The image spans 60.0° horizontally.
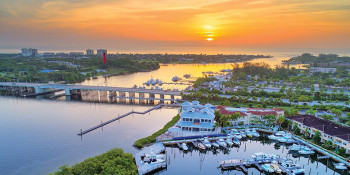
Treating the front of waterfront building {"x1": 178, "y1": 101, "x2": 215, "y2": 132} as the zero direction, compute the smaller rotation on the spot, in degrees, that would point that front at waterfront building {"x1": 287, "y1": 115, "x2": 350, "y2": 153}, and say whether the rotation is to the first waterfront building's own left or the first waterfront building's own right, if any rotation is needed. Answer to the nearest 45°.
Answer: approximately 90° to the first waterfront building's own left

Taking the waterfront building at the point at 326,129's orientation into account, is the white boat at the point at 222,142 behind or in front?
in front

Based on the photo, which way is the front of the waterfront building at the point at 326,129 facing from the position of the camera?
facing the viewer and to the left of the viewer

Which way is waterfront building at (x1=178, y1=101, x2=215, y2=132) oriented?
toward the camera
